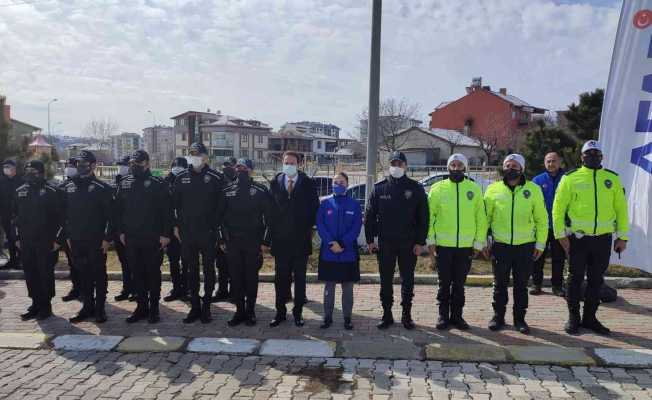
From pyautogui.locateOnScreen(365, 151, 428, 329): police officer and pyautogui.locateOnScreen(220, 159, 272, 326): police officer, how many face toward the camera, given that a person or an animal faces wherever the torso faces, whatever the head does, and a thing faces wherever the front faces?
2

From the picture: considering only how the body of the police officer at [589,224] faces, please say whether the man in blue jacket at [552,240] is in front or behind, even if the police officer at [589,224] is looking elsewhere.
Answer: behind

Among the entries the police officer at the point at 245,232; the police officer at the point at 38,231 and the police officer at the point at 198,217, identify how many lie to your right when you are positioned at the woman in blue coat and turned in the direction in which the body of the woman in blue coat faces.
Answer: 3

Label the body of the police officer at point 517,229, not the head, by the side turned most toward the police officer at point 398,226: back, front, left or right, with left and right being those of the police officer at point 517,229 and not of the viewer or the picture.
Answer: right

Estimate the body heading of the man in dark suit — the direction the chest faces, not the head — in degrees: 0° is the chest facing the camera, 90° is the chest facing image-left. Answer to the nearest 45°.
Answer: approximately 0°

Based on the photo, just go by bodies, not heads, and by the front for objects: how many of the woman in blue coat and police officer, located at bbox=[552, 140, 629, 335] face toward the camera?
2

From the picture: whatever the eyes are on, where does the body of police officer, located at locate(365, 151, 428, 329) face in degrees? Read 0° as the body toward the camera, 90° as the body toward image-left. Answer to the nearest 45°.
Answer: approximately 0°

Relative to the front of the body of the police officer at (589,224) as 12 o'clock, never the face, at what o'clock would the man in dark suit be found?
The man in dark suit is roughly at 2 o'clock from the police officer.

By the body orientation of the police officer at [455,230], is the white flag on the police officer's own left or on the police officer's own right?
on the police officer's own left

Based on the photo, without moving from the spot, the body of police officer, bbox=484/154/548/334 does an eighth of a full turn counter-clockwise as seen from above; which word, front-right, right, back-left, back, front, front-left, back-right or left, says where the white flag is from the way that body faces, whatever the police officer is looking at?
left
